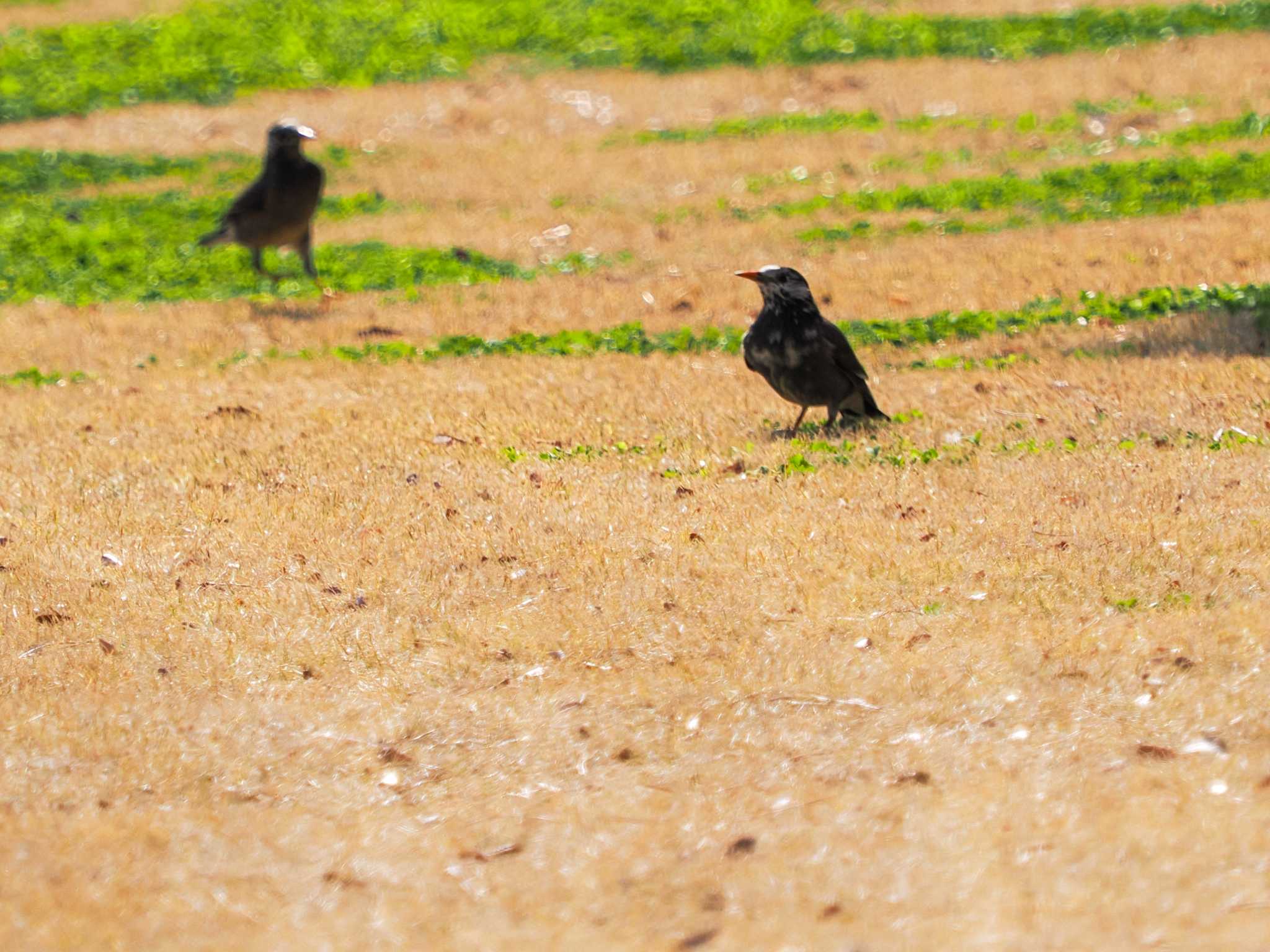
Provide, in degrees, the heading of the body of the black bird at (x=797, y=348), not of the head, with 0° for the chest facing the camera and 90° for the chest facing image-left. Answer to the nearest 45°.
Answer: approximately 45°

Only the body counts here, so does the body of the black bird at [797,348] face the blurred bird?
no

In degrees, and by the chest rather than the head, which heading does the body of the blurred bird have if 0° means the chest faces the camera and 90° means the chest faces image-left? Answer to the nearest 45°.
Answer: approximately 270°
